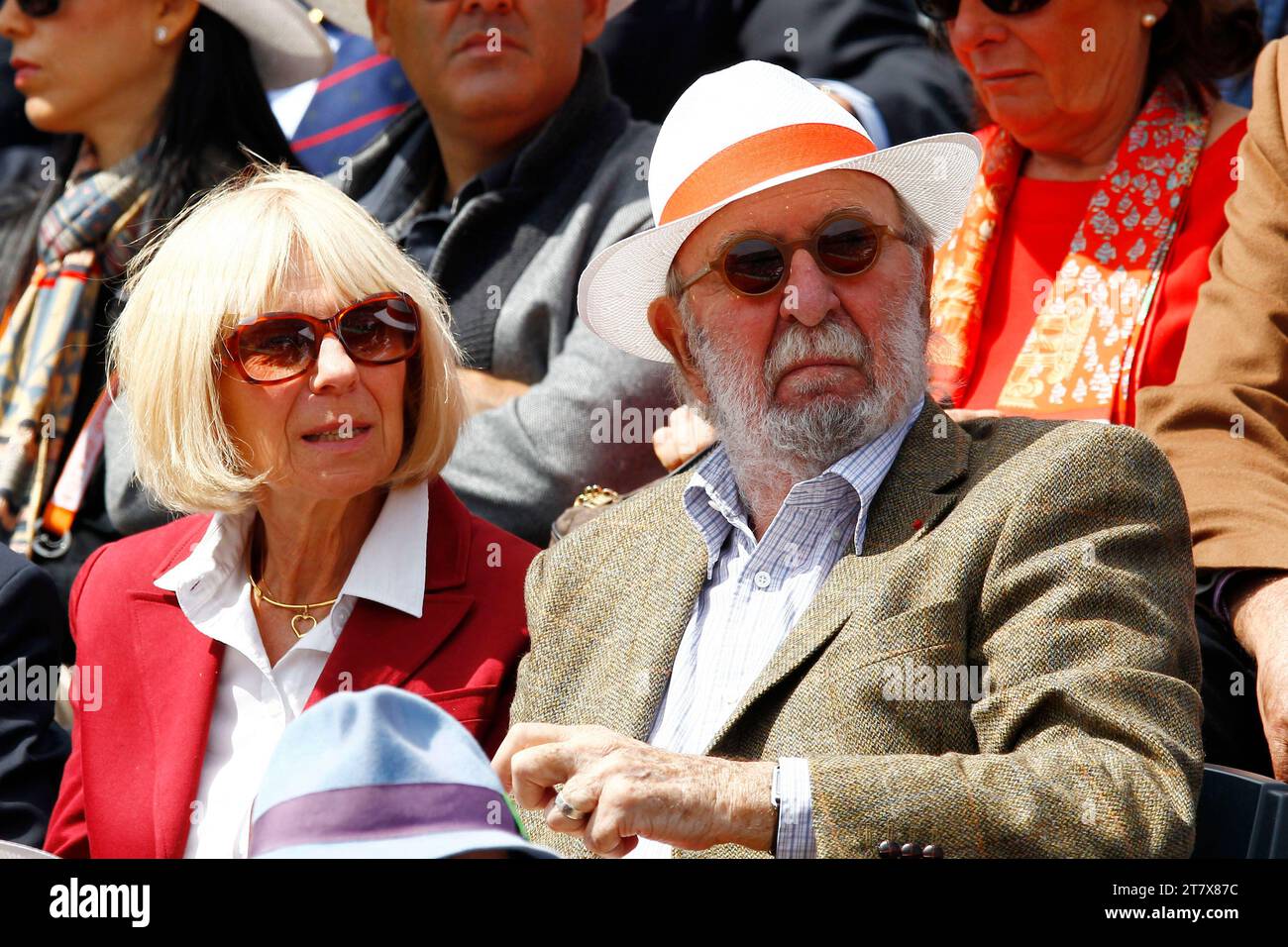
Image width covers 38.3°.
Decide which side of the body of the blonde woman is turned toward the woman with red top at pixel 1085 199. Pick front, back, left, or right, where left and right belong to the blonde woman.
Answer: left

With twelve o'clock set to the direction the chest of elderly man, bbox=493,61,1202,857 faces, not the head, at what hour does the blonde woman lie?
The blonde woman is roughly at 2 o'clock from the elderly man.

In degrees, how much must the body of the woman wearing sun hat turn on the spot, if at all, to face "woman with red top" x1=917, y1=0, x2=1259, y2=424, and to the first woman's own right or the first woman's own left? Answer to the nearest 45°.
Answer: approximately 90° to the first woman's own left

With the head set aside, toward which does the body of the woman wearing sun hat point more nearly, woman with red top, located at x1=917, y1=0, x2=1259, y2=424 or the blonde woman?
the blonde woman

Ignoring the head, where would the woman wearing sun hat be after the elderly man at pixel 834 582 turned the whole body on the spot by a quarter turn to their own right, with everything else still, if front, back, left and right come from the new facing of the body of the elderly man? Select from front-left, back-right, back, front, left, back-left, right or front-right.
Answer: front

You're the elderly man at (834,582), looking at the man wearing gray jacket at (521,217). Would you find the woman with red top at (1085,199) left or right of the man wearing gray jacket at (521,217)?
right

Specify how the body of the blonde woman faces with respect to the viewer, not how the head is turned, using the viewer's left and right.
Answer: facing the viewer

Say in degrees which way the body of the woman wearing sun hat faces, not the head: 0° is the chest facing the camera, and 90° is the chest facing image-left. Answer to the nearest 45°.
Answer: approximately 45°

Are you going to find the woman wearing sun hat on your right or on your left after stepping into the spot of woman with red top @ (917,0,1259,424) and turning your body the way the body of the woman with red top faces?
on your right

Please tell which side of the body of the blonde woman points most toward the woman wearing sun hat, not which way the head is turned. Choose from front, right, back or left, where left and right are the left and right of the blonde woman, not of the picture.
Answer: back

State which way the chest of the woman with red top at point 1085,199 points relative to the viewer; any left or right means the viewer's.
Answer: facing the viewer and to the left of the viewer

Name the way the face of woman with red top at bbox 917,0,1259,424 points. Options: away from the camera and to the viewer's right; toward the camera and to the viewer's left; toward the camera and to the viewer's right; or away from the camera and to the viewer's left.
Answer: toward the camera and to the viewer's left

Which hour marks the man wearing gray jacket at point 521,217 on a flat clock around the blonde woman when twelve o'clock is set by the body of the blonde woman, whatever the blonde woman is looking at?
The man wearing gray jacket is roughly at 7 o'clock from the blonde woman.

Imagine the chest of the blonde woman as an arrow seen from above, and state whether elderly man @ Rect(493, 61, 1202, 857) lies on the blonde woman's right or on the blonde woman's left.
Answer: on the blonde woman's left

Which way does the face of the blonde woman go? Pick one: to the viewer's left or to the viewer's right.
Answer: to the viewer's right
